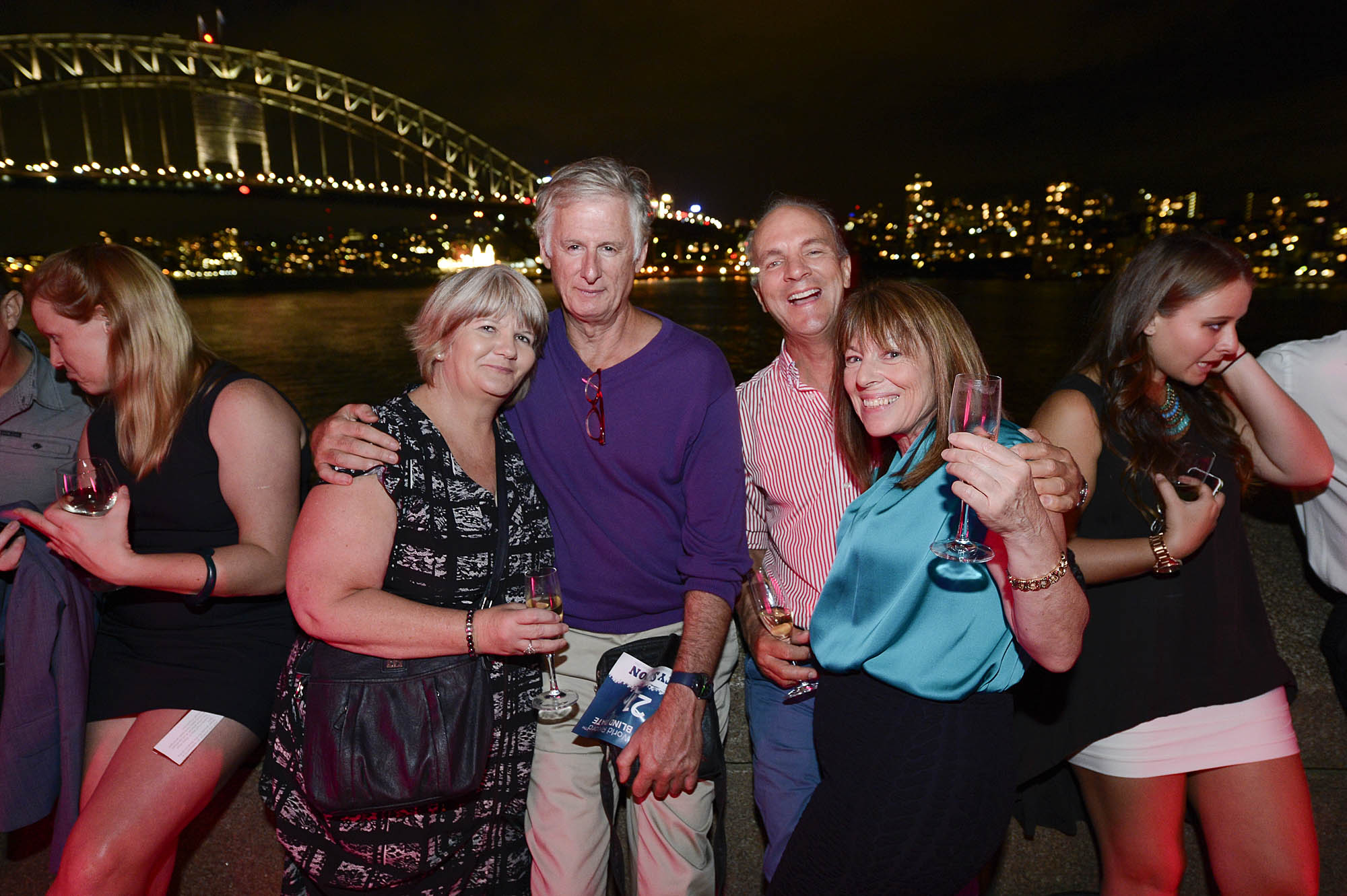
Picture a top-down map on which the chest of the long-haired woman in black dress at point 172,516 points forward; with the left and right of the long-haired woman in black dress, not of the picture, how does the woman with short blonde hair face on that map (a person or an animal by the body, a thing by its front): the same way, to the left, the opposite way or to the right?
to the left

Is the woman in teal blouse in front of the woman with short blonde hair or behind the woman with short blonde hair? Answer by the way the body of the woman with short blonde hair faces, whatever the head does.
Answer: in front

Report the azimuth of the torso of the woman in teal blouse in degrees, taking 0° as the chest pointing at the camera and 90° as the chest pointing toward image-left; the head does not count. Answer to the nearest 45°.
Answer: approximately 45°

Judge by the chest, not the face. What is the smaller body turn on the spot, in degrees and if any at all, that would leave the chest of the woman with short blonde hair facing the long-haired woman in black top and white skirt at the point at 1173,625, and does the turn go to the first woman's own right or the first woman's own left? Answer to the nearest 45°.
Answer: approximately 45° to the first woman's own left

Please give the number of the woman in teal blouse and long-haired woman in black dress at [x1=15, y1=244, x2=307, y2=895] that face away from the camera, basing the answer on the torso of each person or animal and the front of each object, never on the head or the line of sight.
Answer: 0

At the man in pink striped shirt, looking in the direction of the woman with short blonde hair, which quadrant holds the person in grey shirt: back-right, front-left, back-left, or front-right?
front-right

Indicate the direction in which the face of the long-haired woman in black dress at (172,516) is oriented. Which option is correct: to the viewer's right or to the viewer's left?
to the viewer's left

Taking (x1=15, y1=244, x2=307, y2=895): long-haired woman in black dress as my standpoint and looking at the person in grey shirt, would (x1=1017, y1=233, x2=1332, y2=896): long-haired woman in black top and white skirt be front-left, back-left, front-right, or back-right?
back-right

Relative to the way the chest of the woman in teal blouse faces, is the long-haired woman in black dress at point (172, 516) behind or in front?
in front

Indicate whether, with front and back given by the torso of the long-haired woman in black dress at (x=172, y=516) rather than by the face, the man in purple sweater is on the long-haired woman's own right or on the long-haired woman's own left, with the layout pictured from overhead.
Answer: on the long-haired woman's own left

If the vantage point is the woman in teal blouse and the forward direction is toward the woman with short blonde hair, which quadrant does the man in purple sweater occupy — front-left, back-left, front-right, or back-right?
front-right
